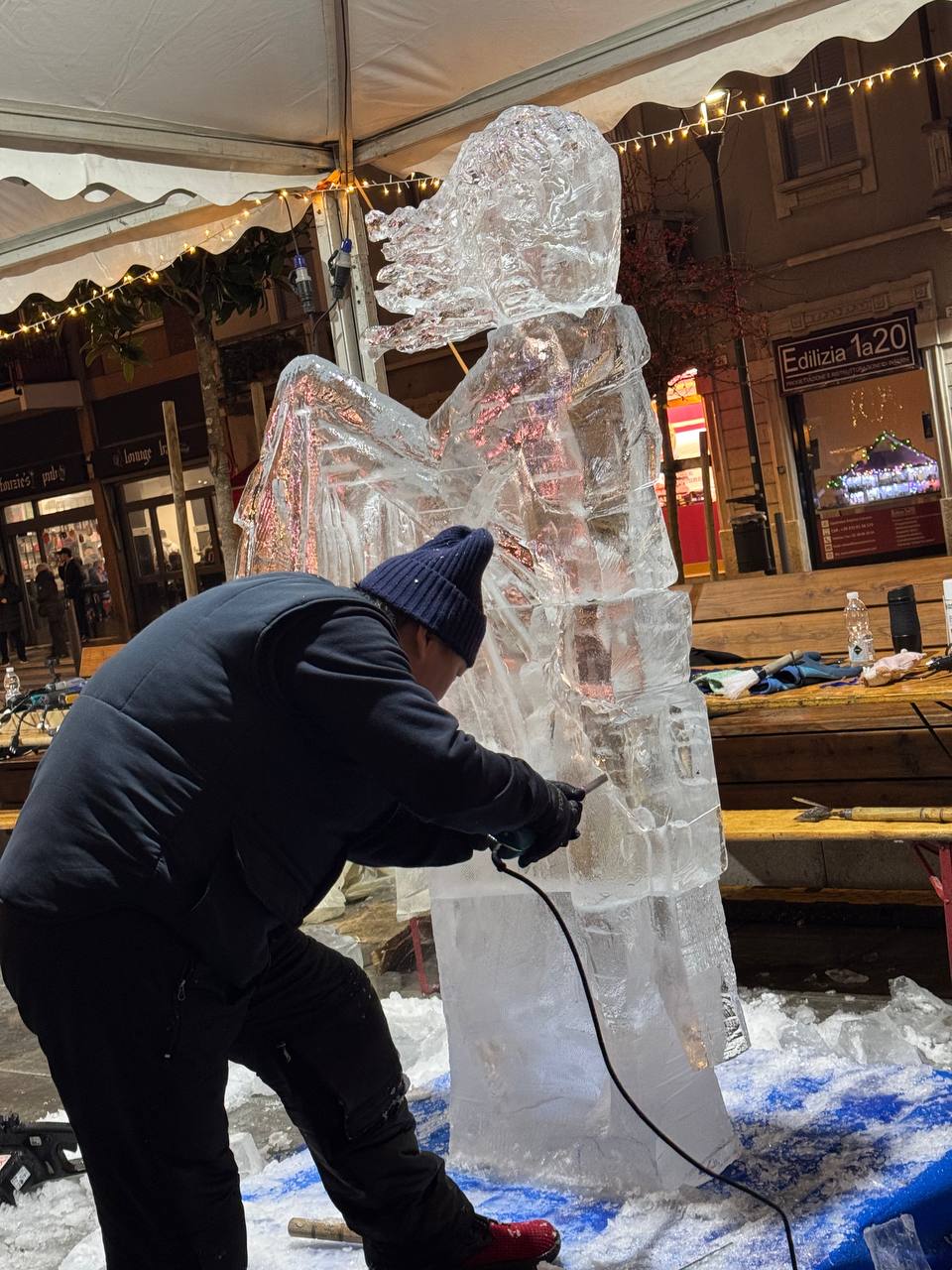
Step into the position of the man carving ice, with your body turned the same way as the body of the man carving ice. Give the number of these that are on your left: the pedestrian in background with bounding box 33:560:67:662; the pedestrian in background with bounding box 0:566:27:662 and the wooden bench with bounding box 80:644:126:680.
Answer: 3

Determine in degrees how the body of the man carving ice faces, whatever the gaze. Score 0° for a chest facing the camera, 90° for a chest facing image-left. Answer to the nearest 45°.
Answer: approximately 270°

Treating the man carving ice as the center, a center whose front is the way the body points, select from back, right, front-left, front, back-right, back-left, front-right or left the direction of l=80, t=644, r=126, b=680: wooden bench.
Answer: left

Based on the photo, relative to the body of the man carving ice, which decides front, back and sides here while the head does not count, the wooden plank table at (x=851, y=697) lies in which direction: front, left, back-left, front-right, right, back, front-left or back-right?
front-left

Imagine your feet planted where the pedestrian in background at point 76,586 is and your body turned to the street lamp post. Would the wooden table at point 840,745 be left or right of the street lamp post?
right

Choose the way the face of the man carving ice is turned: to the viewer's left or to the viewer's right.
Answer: to the viewer's right

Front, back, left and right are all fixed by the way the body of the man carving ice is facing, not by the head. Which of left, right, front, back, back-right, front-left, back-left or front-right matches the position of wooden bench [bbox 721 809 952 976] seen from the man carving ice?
front-left

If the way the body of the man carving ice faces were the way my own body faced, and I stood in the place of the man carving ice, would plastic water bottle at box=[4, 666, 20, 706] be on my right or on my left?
on my left

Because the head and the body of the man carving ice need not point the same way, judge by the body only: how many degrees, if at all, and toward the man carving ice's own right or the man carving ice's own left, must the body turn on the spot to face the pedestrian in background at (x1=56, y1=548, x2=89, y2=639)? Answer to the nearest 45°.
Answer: approximately 90° to the man carving ice's own left

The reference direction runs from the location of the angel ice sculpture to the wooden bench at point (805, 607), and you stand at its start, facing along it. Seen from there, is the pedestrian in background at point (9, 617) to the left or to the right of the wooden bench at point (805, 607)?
left

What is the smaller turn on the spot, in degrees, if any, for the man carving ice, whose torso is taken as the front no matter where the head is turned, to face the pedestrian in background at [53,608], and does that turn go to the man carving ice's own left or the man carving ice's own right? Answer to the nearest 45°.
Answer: approximately 90° to the man carving ice's own left

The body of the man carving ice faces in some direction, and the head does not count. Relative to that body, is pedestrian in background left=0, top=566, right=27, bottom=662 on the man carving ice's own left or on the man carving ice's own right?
on the man carving ice's own left
